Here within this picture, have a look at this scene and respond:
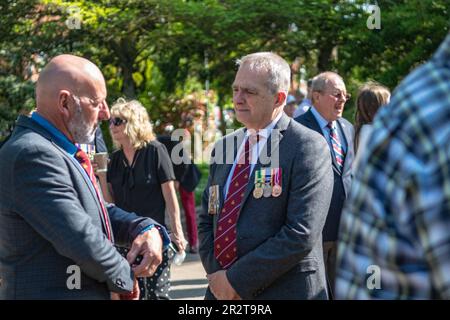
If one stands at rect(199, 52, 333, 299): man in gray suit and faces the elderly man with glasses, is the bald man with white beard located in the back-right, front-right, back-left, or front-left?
back-left

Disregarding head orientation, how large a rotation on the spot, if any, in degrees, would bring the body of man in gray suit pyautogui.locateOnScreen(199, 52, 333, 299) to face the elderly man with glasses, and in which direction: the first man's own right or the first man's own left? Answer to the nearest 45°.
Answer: approximately 135° to the first man's own right

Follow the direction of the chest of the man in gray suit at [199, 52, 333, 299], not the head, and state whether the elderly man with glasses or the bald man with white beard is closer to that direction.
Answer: the bald man with white beard

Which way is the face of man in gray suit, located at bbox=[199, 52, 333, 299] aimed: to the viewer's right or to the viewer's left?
to the viewer's left

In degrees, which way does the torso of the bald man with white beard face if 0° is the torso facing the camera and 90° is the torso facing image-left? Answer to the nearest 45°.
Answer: approximately 270°

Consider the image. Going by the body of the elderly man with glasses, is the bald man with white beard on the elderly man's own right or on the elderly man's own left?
on the elderly man's own right

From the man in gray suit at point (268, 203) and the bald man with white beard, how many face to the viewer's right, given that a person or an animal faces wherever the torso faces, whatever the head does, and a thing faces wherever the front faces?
1

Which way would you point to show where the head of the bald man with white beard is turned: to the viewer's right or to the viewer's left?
to the viewer's right
